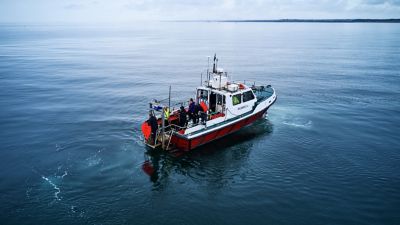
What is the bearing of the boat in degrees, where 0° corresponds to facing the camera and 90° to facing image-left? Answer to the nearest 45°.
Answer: approximately 225°
